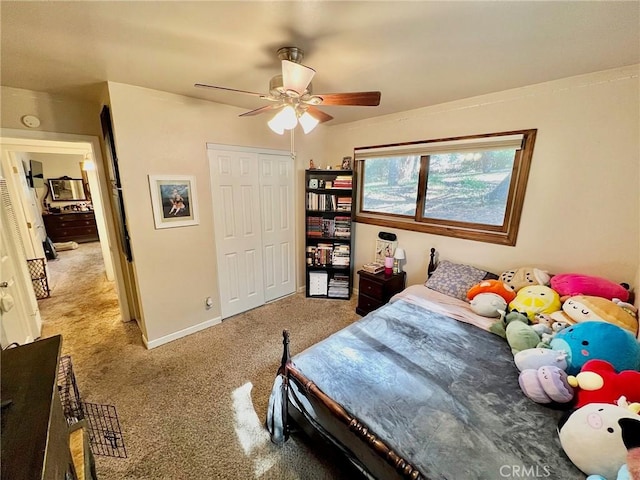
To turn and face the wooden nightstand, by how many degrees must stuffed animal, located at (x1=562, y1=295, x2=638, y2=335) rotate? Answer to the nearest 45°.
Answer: approximately 45° to its right

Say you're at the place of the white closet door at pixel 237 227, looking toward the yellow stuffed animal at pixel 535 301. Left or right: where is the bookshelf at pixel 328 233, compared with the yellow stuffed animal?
left

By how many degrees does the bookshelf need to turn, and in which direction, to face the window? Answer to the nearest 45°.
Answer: approximately 45° to its left

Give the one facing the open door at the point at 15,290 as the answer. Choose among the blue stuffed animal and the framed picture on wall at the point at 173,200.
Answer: the blue stuffed animal

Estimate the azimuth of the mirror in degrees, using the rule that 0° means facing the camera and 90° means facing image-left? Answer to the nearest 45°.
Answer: approximately 0°

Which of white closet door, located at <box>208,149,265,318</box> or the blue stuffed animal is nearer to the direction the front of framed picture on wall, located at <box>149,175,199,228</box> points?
the blue stuffed animal

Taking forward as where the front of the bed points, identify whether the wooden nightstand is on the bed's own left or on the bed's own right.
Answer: on the bed's own right

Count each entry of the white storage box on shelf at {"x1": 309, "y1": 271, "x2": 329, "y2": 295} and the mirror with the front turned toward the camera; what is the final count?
2

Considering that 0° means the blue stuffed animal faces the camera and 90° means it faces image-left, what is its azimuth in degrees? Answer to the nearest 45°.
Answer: approximately 45°
